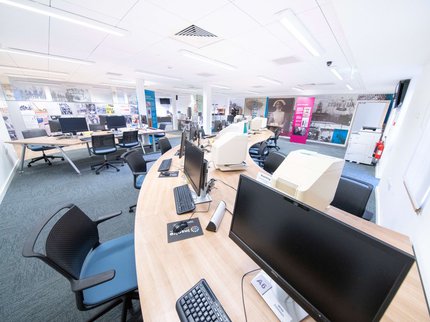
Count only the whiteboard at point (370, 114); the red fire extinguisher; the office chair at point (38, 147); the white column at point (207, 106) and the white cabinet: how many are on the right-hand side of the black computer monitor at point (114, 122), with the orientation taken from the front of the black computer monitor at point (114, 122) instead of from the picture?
1

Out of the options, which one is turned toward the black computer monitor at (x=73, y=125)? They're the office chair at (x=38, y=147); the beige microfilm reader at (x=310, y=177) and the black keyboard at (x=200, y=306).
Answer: the office chair

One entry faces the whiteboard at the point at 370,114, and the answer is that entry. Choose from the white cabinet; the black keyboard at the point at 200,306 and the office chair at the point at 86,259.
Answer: the office chair

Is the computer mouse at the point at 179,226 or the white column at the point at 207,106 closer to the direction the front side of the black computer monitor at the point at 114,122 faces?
the computer mouse

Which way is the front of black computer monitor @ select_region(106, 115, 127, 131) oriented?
toward the camera

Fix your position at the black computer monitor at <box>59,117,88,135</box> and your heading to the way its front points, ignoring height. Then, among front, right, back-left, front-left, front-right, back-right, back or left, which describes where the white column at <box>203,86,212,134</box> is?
left

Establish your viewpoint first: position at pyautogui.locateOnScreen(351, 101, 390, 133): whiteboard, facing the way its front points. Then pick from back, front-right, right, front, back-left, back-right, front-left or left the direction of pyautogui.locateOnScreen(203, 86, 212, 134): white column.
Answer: front-right

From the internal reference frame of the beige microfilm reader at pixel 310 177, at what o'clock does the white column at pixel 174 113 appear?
The white column is roughly at 9 o'clock from the beige microfilm reader.

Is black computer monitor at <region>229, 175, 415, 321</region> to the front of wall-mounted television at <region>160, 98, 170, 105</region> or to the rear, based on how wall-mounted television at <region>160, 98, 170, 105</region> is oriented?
to the front

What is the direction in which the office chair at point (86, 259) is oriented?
to the viewer's right

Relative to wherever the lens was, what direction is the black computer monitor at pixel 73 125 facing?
facing the viewer

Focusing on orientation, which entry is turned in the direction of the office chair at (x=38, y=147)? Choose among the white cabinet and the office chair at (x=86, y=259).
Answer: the white cabinet

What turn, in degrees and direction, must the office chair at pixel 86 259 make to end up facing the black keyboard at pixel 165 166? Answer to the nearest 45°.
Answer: approximately 45° to its left

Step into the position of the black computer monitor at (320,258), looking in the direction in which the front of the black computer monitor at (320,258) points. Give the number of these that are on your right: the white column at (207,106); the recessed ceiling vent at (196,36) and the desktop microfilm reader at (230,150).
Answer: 3

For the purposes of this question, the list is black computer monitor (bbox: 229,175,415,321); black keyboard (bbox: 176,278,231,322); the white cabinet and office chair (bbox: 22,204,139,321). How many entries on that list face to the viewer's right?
1

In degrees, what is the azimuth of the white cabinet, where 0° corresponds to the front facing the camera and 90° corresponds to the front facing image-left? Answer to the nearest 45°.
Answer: approximately 45°
